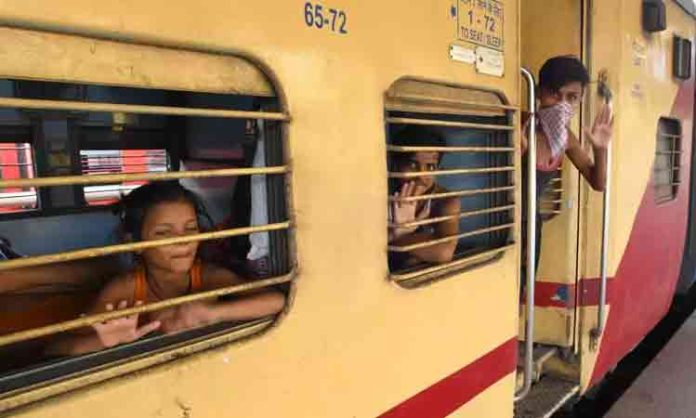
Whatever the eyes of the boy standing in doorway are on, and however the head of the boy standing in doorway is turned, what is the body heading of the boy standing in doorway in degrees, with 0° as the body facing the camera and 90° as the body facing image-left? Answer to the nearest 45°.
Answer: approximately 0°
